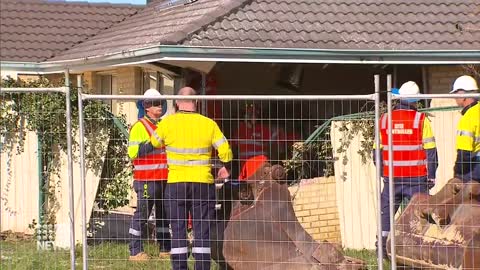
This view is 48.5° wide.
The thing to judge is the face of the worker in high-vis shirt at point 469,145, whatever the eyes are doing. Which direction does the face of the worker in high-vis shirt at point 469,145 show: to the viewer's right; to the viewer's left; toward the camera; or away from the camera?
to the viewer's left

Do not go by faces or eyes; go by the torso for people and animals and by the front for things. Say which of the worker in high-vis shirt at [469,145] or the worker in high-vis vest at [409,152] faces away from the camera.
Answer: the worker in high-vis vest at [409,152]

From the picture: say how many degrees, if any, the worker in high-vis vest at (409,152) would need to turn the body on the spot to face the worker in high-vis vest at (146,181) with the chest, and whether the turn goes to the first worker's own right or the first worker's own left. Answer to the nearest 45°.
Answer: approximately 90° to the first worker's own left

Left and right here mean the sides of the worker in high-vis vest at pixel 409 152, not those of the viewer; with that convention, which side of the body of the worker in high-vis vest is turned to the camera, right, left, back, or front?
back

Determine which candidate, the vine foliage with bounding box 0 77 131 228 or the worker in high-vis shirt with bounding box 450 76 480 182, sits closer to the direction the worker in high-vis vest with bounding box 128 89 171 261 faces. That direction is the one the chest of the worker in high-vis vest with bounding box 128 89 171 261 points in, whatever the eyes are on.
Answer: the worker in high-vis shirt

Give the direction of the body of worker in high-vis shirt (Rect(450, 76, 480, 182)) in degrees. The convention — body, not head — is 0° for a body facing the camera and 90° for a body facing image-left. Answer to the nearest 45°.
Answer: approximately 90°

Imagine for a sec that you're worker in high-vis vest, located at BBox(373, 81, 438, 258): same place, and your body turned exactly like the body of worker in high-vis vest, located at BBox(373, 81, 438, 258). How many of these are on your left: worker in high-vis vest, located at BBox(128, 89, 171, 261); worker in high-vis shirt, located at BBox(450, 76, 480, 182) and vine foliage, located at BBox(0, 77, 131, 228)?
2

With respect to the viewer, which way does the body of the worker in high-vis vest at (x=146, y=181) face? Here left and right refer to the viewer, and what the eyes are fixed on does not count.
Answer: facing the viewer and to the right of the viewer

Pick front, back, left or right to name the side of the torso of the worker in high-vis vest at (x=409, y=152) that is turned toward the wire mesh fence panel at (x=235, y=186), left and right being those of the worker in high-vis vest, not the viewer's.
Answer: left

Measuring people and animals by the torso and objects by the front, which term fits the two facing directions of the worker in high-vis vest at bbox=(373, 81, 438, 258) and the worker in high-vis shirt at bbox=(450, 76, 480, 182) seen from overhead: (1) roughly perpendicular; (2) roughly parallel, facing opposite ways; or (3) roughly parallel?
roughly perpendicular

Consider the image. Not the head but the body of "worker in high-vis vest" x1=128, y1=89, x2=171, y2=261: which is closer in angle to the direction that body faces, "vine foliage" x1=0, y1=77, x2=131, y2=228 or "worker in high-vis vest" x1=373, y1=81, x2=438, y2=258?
the worker in high-vis vest

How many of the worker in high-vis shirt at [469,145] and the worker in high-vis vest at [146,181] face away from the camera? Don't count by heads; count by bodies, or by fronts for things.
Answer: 0

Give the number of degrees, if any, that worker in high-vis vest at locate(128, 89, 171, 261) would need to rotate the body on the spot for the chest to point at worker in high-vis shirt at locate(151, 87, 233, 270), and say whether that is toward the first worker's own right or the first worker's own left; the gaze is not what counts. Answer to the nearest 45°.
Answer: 0° — they already face them
